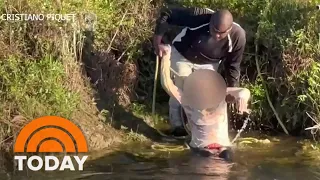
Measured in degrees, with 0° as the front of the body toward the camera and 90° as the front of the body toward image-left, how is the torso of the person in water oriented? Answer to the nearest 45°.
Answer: approximately 0°
